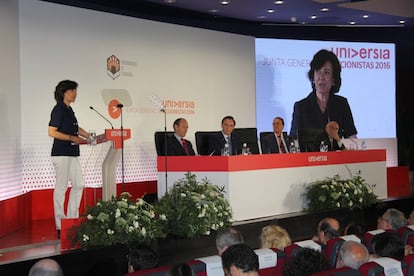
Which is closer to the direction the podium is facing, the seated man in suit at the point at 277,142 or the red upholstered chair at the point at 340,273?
the red upholstered chair

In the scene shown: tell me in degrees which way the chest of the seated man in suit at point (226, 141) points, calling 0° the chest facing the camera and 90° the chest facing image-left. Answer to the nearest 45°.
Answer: approximately 0°

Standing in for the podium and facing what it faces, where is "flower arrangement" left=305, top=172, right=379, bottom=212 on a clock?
The flower arrangement is roughly at 10 o'clock from the podium.

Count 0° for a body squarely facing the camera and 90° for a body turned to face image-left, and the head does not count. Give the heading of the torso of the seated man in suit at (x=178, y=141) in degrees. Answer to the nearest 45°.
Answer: approximately 315°

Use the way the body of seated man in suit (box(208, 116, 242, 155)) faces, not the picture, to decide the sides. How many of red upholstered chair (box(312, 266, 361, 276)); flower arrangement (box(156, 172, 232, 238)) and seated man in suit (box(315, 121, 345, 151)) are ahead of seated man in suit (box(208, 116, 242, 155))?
2

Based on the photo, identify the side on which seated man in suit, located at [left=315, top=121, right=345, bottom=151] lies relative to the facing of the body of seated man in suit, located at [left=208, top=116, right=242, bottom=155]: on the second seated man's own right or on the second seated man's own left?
on the second seated man's own left

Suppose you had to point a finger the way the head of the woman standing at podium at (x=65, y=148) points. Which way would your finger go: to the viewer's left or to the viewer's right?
to the viewer's right

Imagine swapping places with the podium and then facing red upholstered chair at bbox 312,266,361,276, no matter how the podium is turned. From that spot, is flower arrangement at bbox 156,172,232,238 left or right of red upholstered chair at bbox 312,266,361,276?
left

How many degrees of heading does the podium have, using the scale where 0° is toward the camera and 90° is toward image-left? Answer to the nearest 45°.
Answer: approximately 315°
